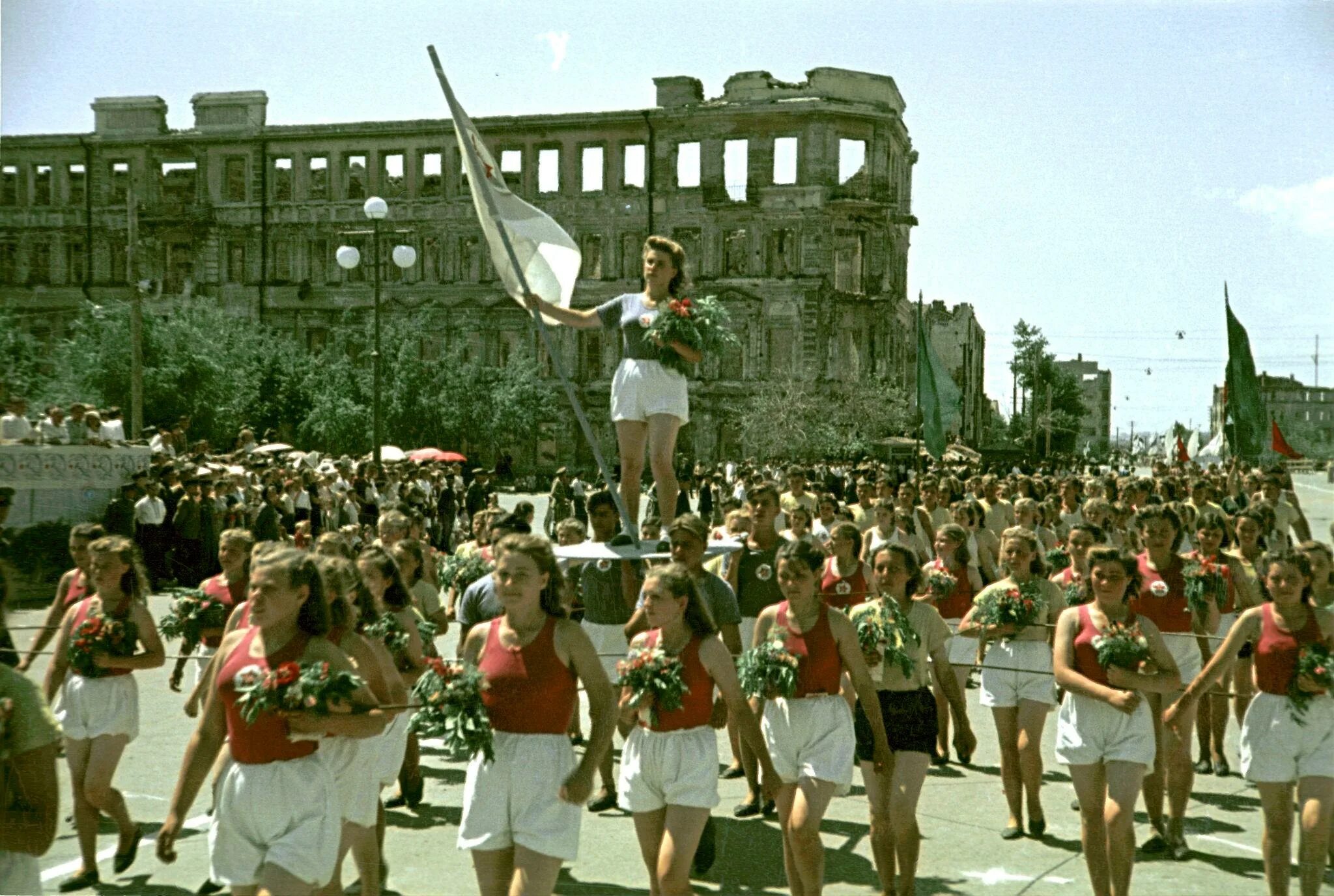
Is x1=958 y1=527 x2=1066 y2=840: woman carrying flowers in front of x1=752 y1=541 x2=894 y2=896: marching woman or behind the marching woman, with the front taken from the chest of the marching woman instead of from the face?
behind

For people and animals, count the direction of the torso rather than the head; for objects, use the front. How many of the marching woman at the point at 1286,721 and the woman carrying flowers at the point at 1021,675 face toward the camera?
2

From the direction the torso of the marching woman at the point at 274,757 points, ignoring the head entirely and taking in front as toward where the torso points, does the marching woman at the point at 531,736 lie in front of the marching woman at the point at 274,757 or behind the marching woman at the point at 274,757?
behind

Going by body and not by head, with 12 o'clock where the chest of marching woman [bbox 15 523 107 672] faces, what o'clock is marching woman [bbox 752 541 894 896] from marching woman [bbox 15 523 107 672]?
marching woman [bbox 752 541 894 896] is roughly at 9 o'clock from marching woman [bbox 15 523 107 672].

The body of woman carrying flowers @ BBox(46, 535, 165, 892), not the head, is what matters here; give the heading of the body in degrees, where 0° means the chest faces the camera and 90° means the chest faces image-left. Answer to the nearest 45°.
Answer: approximately 45°

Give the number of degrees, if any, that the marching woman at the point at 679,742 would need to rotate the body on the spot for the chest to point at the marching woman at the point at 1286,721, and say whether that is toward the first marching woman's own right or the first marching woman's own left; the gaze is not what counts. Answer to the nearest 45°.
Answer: approximately 135° to the first marching woman's own left
